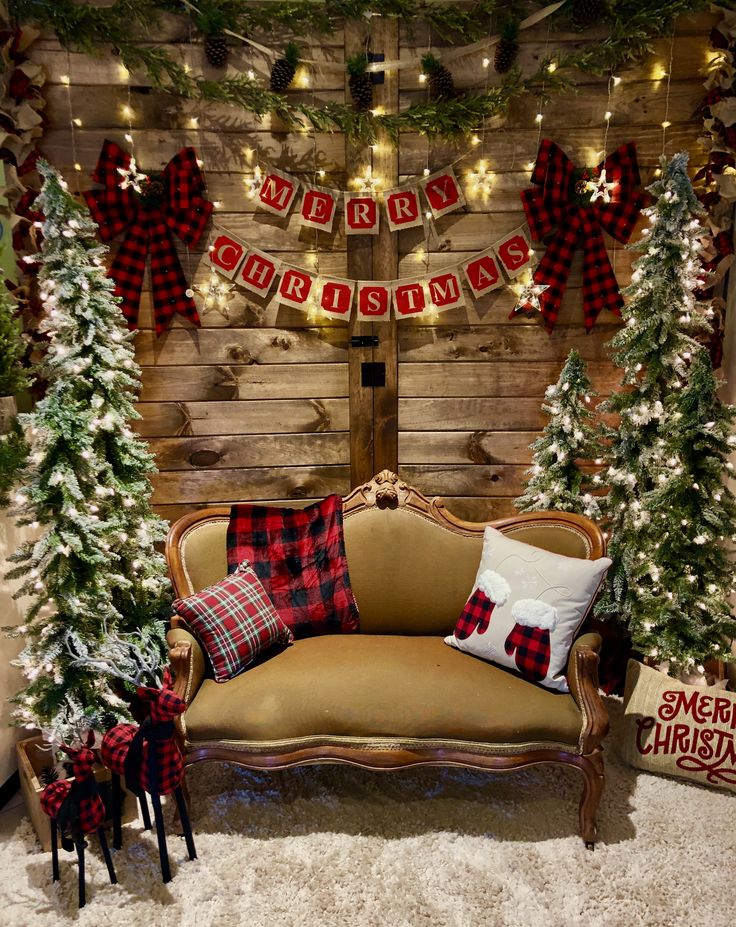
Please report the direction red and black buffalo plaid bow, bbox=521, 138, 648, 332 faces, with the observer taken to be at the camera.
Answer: facing the viewer

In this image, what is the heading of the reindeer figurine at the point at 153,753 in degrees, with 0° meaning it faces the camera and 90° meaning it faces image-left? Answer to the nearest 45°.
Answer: approximately 315°

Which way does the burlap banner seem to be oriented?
toward the camera

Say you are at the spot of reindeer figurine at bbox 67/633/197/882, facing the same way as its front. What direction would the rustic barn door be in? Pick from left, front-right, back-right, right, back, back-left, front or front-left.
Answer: left

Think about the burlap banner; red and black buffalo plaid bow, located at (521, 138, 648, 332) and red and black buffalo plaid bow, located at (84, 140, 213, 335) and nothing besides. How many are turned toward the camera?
3

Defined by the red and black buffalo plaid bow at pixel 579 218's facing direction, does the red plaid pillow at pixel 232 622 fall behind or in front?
in front

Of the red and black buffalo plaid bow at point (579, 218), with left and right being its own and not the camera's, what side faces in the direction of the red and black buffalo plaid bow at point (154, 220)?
right

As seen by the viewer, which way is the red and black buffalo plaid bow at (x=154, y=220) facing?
toward the camera

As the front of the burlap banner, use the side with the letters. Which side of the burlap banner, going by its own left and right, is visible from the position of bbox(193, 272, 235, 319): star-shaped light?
right

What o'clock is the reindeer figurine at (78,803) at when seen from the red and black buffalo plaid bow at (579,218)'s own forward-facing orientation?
The reindeer figurine is roughly at 1 o'clock from the red and black buffalo plaid bow.
